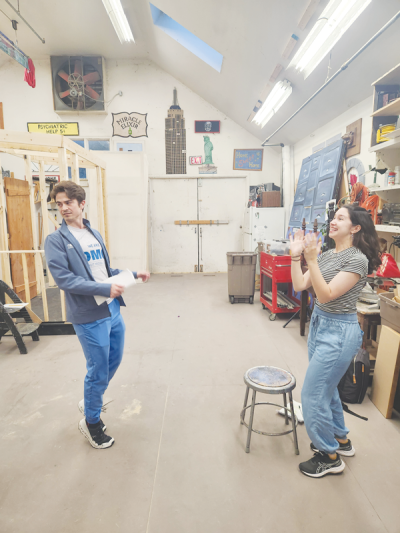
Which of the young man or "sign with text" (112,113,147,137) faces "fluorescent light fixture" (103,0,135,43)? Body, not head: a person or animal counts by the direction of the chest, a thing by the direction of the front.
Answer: the sign with text

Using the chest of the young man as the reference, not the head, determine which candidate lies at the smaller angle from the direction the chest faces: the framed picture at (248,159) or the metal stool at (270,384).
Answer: the metal stool

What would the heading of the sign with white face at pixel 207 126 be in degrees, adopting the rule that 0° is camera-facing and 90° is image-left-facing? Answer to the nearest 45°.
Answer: approximately 0°

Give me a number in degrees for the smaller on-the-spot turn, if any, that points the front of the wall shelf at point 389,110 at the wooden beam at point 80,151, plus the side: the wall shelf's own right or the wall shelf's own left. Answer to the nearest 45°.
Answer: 0° — it already faces it

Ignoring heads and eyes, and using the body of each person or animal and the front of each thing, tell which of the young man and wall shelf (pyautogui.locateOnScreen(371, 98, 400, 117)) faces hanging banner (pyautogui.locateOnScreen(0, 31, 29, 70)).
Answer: the wall shelf

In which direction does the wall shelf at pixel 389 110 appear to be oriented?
to the viewer's left

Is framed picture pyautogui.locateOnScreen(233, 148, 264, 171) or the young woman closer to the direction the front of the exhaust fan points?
the young woman

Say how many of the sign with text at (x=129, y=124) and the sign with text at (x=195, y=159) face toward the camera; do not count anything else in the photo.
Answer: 2

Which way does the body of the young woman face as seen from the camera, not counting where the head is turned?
to the viewer's left

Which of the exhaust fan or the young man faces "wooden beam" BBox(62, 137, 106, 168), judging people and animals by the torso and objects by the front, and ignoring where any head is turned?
the exhaust fan
